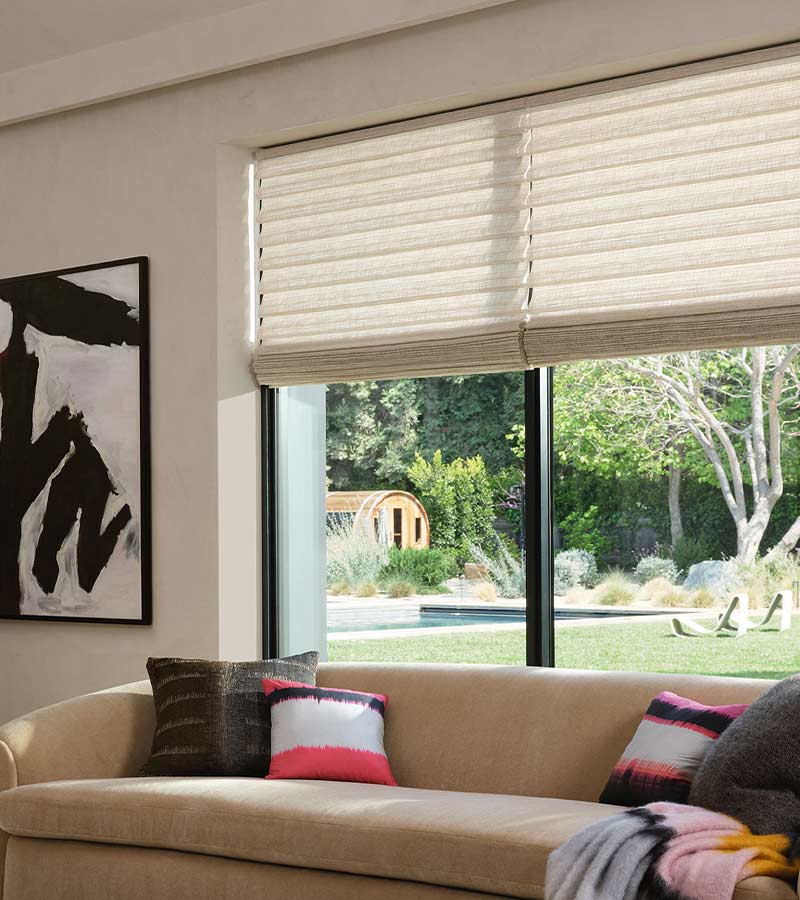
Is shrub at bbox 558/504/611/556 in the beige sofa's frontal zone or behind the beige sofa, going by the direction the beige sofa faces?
behind

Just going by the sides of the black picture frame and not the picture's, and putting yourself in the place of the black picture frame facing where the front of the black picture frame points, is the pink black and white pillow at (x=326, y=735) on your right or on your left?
on your left

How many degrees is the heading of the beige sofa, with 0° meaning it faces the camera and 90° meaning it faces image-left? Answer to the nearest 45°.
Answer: approximately 45°

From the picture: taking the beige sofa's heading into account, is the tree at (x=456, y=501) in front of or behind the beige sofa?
behind

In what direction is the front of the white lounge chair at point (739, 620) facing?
to the viewer's left

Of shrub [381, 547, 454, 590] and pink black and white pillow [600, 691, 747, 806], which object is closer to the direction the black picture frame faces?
the pink black and white pillow

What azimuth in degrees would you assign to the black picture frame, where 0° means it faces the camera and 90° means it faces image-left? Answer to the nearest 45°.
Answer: approximately 45°
